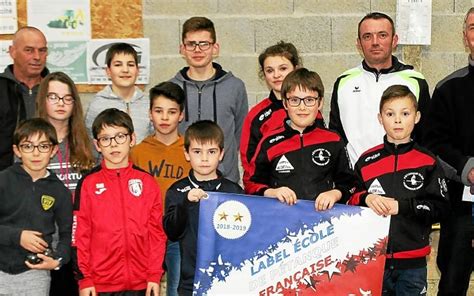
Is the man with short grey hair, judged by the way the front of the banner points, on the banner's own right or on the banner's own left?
on the banner's own right

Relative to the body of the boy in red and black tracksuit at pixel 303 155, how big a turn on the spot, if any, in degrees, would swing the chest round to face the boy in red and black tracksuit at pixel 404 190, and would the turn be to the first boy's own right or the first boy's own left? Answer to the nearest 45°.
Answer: approximately 90° to the first boy's own left

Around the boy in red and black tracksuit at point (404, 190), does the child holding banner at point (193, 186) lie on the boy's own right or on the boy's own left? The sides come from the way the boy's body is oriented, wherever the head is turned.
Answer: on the boy's own right

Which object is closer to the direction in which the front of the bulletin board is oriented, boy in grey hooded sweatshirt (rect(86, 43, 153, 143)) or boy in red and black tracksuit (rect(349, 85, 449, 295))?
the boy in grey hooded sweatshirt

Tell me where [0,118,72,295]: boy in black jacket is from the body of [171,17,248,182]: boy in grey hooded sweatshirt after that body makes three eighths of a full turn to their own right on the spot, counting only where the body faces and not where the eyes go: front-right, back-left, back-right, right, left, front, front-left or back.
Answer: left

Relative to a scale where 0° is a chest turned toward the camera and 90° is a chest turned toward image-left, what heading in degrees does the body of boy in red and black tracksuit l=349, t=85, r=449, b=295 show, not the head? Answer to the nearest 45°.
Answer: approximately 0°

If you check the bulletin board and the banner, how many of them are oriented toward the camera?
2
